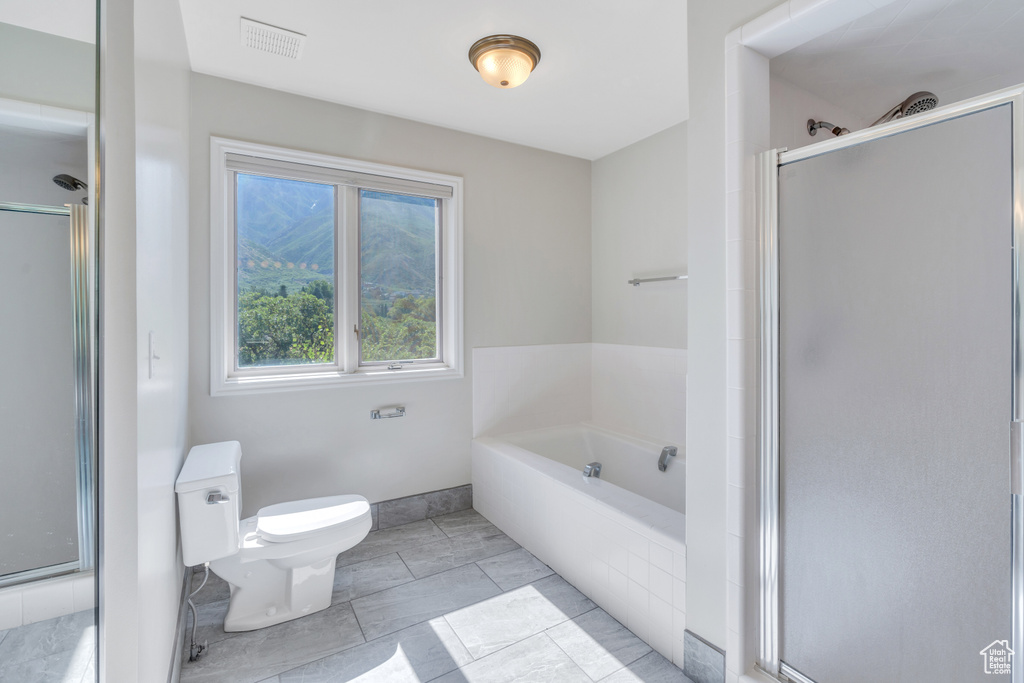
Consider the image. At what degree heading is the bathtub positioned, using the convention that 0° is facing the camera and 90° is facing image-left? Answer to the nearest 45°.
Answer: approximately 45°

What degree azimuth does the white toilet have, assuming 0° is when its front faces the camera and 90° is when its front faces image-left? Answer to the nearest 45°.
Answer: approximately 270°

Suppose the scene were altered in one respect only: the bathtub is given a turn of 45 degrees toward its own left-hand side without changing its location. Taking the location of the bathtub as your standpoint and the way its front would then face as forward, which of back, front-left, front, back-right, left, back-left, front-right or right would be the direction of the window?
right

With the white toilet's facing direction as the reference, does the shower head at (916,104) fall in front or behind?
in front

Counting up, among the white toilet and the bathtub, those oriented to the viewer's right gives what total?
1

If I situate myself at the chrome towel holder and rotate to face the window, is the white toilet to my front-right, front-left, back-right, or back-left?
front-left

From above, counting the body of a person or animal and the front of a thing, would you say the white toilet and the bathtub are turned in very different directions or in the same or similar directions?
very different directions

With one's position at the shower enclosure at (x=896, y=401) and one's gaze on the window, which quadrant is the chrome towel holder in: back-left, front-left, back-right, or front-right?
front-right

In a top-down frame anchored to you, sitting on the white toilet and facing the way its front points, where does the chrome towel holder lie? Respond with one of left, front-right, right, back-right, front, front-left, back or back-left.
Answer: front

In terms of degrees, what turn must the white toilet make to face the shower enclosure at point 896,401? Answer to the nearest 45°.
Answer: approximately 45° to its right
